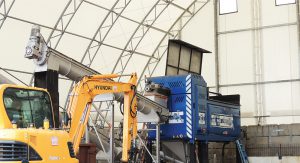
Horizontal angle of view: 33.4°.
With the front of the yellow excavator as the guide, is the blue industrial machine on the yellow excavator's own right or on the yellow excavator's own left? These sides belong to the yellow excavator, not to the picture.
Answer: on the yellow excavator's own left

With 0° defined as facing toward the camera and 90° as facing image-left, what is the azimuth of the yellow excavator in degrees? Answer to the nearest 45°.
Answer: approximately 270°
